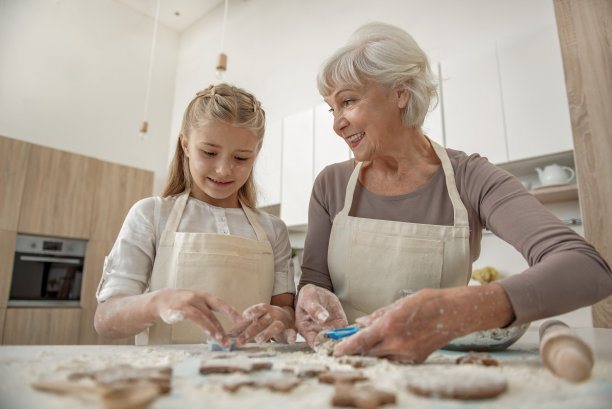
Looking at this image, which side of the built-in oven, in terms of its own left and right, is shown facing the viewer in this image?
front

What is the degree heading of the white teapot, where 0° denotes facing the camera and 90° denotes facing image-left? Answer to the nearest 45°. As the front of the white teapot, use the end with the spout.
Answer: approximately 90°

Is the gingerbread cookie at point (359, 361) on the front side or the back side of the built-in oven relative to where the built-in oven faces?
on the front side

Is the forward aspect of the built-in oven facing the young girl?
yes

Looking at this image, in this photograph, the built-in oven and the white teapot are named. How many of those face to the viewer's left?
1

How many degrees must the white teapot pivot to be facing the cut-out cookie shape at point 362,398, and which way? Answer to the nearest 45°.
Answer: approximately 90° to its left

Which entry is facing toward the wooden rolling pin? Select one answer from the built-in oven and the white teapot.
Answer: the built-in oven

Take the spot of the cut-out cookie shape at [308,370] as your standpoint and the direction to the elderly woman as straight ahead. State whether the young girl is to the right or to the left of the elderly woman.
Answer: left

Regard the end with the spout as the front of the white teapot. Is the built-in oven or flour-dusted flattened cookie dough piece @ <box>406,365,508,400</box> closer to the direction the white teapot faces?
the built-in oven

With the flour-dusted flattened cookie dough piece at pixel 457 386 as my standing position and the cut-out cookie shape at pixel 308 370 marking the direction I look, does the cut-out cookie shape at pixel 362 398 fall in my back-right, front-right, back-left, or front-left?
front-left

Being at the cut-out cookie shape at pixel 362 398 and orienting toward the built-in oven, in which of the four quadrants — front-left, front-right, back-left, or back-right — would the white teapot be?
front-right

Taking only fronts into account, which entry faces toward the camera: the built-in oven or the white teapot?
the built-in oven

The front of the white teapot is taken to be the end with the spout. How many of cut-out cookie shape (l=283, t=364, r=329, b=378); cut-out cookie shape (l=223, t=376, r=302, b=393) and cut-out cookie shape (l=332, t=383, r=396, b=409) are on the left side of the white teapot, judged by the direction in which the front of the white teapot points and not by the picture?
3

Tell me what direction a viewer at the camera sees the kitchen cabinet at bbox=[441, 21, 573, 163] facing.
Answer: facing the viewer and to the left of the viewer

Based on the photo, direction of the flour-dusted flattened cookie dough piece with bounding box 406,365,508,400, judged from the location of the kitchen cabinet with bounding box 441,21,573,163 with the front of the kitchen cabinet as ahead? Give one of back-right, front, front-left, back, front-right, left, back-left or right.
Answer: front-left

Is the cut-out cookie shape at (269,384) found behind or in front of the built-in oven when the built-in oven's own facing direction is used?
in front

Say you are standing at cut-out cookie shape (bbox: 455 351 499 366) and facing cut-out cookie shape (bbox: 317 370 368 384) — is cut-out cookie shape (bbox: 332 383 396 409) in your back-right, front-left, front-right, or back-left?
front-left
